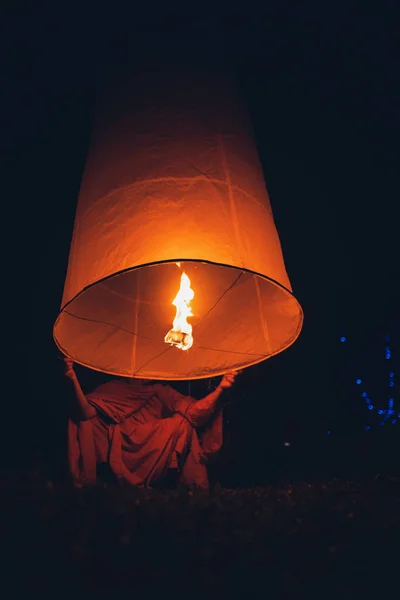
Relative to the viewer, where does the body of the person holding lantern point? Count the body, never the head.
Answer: toward the camera
